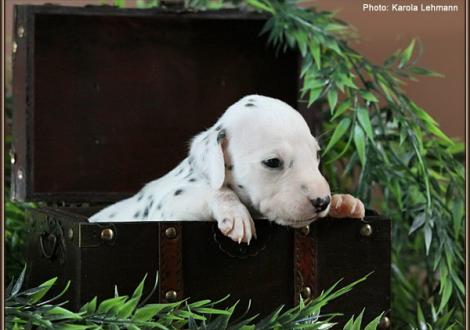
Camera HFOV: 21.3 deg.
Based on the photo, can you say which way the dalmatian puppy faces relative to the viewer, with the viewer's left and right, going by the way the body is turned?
facing the viewer and to the right of the viewer

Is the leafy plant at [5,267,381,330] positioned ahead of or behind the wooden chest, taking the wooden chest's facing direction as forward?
ahead

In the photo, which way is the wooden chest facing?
toward the camera
